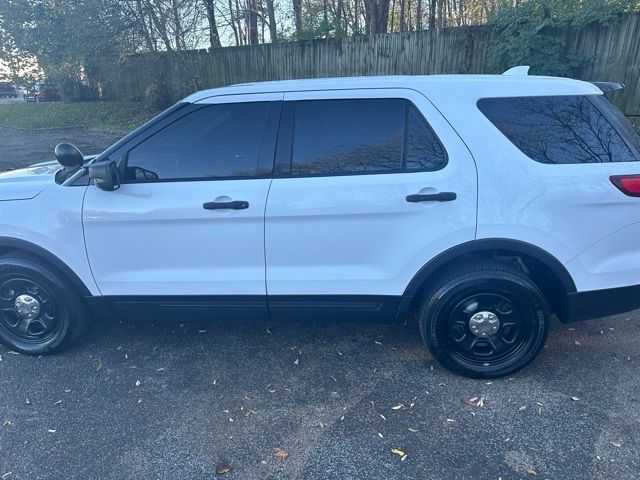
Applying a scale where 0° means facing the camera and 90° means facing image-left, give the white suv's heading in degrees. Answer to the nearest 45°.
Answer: approximately 90°

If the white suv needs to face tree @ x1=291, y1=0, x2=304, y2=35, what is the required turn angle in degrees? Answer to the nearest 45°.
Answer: approximately 90° to its right

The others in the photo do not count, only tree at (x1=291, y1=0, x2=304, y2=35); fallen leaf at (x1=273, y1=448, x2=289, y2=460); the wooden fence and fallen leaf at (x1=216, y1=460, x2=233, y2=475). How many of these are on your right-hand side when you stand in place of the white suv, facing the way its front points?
2

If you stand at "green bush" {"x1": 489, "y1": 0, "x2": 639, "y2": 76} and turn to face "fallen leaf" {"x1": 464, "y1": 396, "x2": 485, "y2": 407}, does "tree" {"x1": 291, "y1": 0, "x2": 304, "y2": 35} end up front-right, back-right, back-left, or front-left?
back-right

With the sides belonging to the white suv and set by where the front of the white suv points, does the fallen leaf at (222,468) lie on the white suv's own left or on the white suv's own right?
on the white suv's own left

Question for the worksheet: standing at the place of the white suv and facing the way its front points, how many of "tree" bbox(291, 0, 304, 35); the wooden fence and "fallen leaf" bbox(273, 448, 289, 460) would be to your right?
2

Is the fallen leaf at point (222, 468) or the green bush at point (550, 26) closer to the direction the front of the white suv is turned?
the fallen leaf

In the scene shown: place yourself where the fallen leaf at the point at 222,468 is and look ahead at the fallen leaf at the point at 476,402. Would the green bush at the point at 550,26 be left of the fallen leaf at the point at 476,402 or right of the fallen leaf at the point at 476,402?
left

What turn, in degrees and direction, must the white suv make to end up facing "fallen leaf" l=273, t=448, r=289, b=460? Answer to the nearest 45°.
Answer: approximately 45° to its left

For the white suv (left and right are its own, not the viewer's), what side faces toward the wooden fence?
right

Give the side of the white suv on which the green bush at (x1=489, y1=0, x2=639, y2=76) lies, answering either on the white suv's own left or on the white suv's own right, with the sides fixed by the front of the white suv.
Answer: on the white suv's own right
